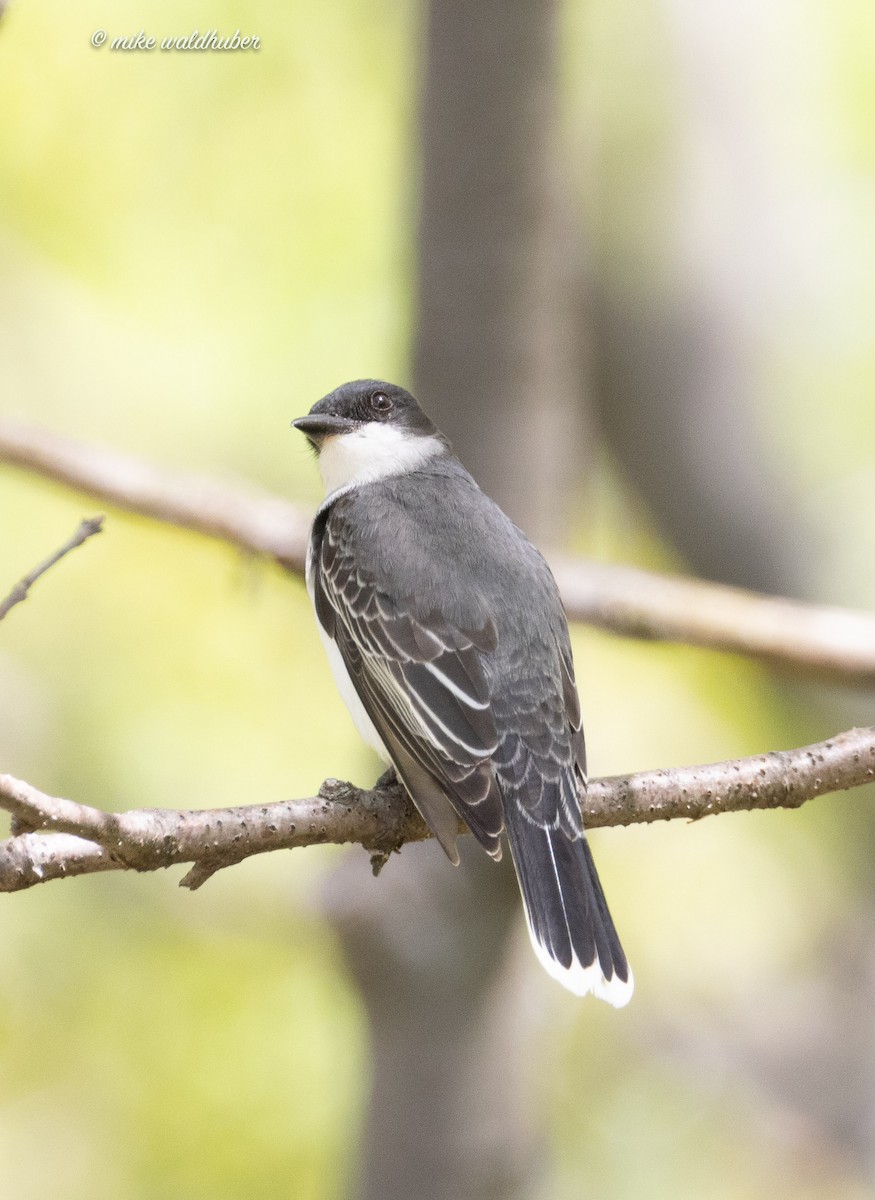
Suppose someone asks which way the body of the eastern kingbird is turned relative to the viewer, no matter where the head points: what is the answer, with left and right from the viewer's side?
facing away from the viewer and to the left of the viewer

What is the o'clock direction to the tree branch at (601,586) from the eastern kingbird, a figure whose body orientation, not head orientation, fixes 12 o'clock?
The tree branch is roughly at 2 o'clock from the eastern kingbird.

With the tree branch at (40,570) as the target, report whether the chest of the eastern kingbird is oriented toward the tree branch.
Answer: no

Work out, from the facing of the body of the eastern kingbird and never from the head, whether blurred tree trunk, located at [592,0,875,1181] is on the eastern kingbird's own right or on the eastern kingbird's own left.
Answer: on the eastern kingbird's own right
